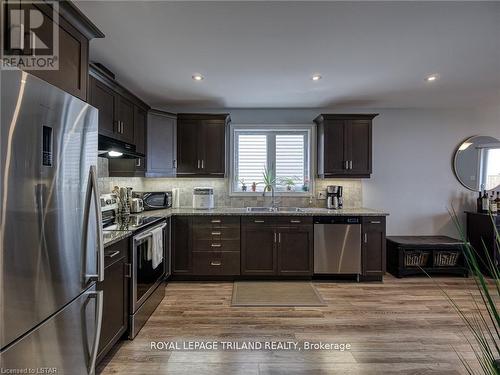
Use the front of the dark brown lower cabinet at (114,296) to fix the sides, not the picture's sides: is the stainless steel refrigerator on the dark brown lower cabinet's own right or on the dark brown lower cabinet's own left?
on the dark brown lower cabinet's own right

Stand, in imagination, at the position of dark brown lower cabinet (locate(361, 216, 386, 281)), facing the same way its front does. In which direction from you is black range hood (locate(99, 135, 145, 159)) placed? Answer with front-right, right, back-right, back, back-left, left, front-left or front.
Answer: front-right

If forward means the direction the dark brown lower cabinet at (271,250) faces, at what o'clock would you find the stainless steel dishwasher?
The stainless steel dishwasher is roughly at 9 o'clock from the dark brown lower cabinet.

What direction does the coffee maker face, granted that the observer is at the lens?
facing the viewer

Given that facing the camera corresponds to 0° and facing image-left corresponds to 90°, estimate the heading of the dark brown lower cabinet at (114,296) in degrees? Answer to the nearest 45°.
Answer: approximately 270°

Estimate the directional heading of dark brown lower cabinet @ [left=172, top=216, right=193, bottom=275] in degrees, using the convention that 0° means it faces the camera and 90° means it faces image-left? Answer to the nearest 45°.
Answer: approximately 0°

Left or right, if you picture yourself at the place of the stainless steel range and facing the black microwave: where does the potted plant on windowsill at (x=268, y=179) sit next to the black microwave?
right

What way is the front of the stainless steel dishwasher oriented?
toward the camera

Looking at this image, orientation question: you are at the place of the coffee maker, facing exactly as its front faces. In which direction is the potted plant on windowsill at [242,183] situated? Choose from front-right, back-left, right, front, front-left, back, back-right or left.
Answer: right

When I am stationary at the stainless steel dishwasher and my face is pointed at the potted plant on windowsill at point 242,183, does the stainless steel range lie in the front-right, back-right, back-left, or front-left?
front-left

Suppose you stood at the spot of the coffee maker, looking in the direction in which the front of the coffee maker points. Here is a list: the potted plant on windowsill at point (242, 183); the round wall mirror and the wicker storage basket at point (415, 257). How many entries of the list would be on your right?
1

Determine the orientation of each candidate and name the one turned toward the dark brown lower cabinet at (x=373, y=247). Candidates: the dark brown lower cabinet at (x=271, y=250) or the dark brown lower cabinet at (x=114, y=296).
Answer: the dark brown lower cabinet at (x=114, y=296)

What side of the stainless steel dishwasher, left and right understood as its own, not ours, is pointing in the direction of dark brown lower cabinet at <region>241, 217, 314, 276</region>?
right
